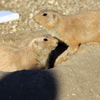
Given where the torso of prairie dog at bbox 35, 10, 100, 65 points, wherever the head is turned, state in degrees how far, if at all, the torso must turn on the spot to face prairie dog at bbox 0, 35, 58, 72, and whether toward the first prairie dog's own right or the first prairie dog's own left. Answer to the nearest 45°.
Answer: approximately 45° to the first prairie dog's own left

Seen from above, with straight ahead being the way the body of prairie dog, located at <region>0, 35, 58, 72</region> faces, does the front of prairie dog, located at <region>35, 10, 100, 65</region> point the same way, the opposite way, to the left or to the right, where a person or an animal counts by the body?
the opposite way

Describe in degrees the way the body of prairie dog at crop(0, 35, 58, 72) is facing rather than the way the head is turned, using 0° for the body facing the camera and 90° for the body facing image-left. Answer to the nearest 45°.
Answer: approximately 270°

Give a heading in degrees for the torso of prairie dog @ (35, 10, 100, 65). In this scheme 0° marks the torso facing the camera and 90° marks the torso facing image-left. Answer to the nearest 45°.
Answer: approximately 90°

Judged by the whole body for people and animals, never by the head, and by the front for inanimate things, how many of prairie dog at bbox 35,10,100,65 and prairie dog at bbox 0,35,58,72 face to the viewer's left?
1

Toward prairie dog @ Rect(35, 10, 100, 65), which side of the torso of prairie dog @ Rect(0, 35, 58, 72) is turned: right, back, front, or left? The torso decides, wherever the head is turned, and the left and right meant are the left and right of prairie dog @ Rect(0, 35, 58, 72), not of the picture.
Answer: front
